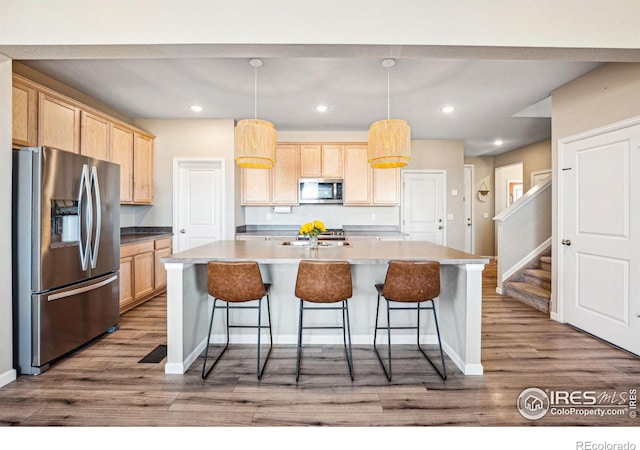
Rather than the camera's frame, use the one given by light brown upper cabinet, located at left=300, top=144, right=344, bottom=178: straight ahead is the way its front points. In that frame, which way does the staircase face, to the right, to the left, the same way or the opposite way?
to the right

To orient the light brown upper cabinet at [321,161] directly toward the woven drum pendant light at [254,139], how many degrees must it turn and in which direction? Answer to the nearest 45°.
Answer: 0° — it already faces it

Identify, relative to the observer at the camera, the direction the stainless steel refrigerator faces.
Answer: facing the viewer and to the right of the viewer

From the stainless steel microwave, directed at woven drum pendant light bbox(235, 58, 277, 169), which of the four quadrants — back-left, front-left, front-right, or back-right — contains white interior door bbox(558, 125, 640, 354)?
front-left

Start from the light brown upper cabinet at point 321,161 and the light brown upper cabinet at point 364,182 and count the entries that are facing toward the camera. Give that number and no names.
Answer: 2

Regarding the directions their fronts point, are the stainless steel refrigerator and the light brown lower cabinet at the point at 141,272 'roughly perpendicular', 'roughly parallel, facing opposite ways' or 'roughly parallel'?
roughly parallel

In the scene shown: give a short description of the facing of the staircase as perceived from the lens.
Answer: facing the viewer and to the left of the viewer

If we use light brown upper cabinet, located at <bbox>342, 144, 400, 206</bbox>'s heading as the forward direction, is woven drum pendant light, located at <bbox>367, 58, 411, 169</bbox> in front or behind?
in front

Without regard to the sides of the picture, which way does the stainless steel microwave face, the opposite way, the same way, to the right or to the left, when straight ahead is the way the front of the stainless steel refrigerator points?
to the right

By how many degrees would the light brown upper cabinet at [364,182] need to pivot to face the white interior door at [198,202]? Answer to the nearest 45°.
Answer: approximately 90° to its right

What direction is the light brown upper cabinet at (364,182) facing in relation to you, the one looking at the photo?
facing the viewer

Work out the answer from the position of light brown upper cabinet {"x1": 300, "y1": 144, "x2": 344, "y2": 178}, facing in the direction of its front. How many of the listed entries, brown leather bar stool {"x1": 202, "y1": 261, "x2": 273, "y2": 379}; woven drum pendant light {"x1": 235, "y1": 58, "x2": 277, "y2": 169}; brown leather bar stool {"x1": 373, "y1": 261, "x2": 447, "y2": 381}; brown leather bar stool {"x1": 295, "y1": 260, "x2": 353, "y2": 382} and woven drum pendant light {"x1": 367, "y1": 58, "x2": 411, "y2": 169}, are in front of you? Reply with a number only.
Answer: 5

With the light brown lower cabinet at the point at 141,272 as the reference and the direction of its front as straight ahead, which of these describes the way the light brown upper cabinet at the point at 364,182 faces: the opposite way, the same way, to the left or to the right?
to the right

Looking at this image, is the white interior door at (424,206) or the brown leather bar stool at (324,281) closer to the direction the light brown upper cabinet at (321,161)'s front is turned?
the brown leather bar stool

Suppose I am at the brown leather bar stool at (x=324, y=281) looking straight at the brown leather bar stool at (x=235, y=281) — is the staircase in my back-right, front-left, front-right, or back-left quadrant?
back-right

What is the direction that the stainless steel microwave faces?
toward the camera

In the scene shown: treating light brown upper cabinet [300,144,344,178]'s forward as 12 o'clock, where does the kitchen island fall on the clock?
The kitchen island is roughly at 12 o'clock from the light brown upper cabinet.
